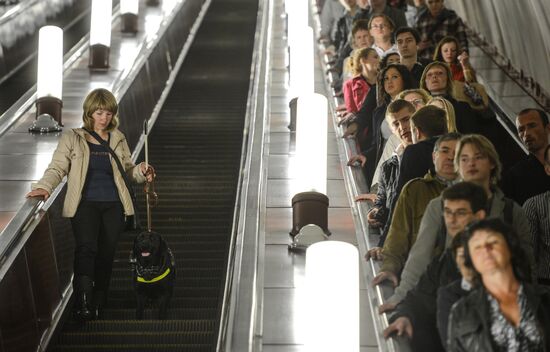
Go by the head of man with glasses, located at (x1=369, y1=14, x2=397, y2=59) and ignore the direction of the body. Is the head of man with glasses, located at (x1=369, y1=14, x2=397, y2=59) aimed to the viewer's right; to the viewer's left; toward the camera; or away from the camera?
toward the camera

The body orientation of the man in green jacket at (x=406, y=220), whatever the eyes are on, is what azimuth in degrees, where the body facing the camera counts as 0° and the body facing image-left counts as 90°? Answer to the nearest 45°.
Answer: approximately 0°

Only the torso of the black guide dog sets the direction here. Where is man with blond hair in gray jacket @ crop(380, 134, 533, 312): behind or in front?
in front

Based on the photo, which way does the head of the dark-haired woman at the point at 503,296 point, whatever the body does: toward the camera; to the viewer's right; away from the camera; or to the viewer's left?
toward the camera

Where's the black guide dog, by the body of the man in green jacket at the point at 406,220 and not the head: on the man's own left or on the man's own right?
on the man's own right

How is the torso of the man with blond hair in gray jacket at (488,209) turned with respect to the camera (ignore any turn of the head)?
toward the camera

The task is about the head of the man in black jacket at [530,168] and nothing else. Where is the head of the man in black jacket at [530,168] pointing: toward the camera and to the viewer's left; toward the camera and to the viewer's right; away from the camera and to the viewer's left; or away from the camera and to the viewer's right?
toward the camera and to the viewer's left

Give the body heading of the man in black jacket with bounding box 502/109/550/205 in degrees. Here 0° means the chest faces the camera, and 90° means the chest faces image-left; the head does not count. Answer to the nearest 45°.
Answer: approximately 45°

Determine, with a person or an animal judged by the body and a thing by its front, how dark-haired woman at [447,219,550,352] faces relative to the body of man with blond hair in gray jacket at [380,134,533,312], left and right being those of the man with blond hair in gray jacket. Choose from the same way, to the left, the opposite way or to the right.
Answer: the same way
